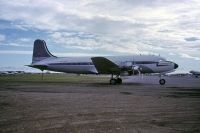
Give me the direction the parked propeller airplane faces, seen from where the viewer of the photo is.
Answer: facing to the right of the viewer
